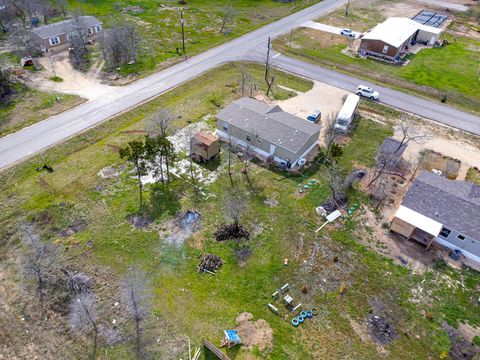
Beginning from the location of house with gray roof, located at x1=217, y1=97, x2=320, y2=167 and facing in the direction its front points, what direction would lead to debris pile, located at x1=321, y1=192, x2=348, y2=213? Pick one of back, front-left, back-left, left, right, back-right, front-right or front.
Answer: right

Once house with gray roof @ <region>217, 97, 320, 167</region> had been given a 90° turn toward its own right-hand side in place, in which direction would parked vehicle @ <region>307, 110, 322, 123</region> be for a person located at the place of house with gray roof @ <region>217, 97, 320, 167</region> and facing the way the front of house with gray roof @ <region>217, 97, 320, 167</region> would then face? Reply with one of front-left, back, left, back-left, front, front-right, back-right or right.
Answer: left

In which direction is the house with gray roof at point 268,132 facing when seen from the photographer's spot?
facing away from the viewer and to the right of the viewer

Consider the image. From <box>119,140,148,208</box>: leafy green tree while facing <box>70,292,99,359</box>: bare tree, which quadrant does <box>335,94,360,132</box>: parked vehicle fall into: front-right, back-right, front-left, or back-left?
back-left
